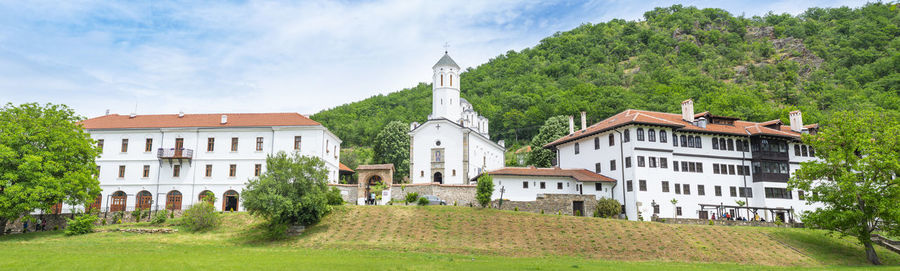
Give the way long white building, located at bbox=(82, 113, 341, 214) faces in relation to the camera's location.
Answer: facing the viewer

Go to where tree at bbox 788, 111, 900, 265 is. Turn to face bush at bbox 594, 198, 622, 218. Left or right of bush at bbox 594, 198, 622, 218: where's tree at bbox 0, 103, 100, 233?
left

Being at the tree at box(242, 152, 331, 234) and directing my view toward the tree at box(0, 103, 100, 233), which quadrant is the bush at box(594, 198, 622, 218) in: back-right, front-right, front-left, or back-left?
back-right

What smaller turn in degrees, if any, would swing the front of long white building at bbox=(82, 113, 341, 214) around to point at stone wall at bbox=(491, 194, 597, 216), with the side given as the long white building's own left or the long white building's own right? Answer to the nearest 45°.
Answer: approximately 45° to the long white building's own left

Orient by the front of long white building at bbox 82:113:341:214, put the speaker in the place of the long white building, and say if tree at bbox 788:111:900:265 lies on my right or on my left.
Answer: on my left

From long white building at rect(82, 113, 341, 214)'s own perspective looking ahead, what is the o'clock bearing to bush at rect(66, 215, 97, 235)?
The bush is roughly at 1 o'clock from the long white building.

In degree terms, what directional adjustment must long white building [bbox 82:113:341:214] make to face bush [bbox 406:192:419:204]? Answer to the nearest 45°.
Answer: approximately 45° to its left

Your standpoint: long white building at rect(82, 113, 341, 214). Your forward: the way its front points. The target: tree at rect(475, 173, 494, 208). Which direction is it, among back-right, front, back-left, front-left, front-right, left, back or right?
front-left

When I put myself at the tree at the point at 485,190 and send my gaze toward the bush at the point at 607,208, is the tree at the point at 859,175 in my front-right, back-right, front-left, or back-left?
front-right

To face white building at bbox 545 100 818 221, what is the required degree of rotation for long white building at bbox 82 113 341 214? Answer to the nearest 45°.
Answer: approximately 45° to its left

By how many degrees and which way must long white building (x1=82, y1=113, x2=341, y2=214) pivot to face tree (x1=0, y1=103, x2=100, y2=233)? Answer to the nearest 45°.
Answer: approximately 45° to its right

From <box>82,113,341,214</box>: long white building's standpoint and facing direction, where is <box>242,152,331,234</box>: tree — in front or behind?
in front

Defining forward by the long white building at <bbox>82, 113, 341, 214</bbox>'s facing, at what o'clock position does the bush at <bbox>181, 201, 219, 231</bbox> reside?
The bush is roughly at 12 o'clock from the long white building.

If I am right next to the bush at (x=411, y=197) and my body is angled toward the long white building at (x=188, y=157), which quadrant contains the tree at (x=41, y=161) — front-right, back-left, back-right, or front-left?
front-left
